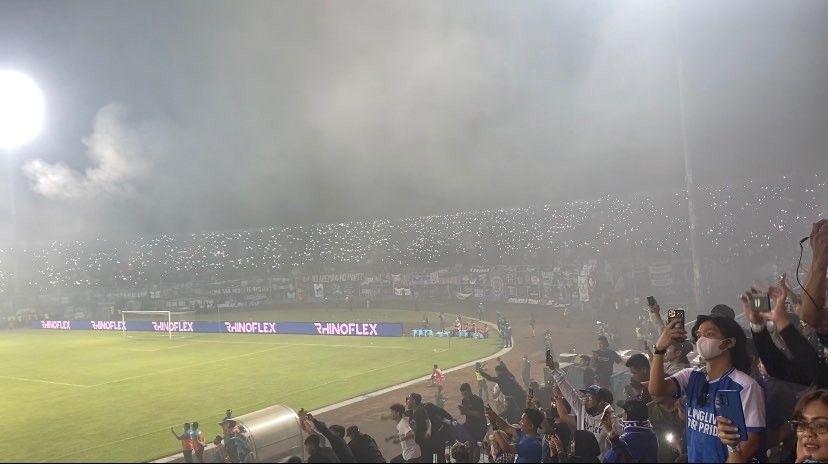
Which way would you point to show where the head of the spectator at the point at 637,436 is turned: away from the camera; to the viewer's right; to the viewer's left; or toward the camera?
away from the camera

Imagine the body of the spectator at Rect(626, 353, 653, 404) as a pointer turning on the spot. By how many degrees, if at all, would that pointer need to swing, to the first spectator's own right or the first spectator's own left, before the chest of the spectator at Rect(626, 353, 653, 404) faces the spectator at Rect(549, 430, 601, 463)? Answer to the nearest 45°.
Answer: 0° — they already face them

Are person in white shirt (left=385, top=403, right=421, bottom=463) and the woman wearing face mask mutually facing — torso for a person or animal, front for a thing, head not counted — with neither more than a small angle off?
no

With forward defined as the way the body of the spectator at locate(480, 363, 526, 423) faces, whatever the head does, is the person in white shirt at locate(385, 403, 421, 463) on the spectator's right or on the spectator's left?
on the spectator's left

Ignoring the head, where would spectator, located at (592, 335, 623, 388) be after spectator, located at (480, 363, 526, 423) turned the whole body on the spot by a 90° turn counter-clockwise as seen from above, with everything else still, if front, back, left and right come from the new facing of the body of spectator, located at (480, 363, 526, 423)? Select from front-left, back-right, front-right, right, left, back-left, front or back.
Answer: back-left

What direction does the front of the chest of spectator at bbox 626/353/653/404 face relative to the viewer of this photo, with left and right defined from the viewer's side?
facing to the left of the viewer

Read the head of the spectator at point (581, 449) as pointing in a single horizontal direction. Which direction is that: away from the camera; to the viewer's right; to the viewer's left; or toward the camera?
away from the camera

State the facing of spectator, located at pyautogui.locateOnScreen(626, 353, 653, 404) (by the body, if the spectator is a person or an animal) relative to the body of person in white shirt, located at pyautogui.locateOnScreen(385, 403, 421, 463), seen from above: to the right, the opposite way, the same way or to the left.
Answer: the same way

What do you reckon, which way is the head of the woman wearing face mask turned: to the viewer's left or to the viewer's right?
to the viewer's left

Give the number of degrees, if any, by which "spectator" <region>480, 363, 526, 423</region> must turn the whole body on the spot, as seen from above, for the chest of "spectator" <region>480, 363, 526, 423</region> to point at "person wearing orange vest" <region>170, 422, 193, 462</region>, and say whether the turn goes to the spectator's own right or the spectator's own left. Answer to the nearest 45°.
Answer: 0° — they already face them
